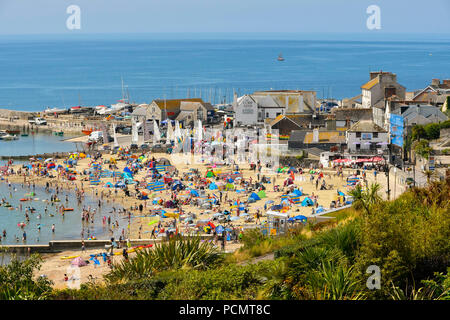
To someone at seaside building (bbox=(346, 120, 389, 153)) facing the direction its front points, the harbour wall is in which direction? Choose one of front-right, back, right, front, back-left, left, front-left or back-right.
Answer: front-right

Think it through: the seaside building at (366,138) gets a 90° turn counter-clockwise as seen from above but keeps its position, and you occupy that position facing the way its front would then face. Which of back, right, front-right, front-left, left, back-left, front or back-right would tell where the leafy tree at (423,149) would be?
front-right

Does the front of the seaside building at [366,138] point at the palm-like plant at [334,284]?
yes

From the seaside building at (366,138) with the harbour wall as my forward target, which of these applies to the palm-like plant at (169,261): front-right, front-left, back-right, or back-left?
front-left

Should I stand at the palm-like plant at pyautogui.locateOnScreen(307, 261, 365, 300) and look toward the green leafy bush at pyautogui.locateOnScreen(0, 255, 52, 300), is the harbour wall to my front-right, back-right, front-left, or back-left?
front-right

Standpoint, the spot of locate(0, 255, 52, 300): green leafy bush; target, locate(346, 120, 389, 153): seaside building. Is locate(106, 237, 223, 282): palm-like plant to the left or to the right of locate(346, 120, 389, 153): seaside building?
right

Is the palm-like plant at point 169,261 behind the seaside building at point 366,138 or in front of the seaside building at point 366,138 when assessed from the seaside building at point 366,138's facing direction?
in front

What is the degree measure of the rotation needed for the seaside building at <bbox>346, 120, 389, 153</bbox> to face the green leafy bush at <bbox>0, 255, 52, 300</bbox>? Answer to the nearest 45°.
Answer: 0° — it already faces it

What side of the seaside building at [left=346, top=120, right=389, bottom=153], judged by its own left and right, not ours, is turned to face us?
front
